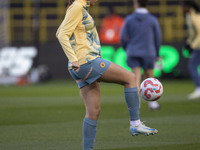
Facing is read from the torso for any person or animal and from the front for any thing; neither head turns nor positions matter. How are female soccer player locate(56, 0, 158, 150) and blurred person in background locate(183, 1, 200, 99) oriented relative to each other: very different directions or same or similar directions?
very different directions

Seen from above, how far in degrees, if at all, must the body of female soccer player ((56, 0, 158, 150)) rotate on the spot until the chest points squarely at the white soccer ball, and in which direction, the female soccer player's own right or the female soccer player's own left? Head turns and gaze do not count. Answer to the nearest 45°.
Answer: approximately 45° to the female soccer player's own left

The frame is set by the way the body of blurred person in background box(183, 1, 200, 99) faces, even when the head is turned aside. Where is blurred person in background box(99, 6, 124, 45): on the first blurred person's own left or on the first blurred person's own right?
on the first blurred person's own right

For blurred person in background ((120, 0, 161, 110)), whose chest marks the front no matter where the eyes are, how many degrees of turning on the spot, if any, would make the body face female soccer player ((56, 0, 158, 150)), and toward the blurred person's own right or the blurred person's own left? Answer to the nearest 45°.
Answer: approximately 180°

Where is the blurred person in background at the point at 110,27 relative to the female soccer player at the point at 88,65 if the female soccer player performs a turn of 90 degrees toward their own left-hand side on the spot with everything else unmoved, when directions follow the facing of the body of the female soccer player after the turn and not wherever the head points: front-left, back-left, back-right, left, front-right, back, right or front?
front

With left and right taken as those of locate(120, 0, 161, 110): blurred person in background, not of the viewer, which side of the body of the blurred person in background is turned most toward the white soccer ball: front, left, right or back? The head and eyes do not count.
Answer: back

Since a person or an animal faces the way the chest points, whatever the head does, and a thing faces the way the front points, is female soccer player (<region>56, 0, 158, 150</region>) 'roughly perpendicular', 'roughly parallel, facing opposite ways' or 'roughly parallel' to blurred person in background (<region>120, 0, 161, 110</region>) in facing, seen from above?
roughly perpendicular

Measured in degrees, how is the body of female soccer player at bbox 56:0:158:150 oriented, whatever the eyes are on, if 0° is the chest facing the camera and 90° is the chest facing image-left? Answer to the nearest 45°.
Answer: approximately 270°

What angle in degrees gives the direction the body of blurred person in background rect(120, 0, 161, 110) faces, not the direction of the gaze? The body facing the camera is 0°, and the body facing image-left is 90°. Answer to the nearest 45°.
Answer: approximately 180°
